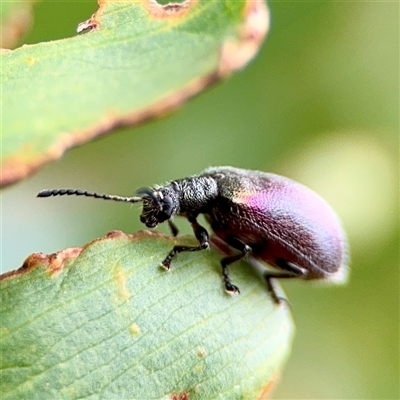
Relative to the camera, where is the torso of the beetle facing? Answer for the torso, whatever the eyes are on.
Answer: to the viewer's left
